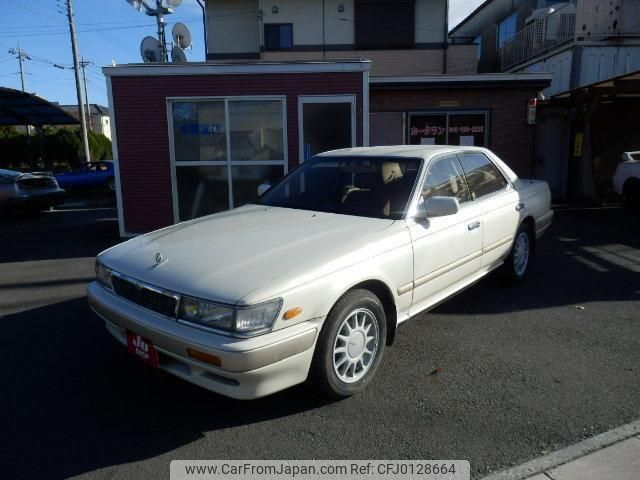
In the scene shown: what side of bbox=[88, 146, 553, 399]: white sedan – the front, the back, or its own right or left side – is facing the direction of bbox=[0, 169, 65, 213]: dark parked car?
right

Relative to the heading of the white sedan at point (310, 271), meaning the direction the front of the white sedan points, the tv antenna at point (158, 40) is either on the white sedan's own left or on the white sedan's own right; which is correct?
on the white sedan's own right

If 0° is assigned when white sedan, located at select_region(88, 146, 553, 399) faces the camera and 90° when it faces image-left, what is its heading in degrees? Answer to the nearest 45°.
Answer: approximately 45°

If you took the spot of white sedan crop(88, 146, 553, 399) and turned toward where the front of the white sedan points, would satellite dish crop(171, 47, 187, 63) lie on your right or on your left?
on your right

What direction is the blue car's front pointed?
to the viewer's left
